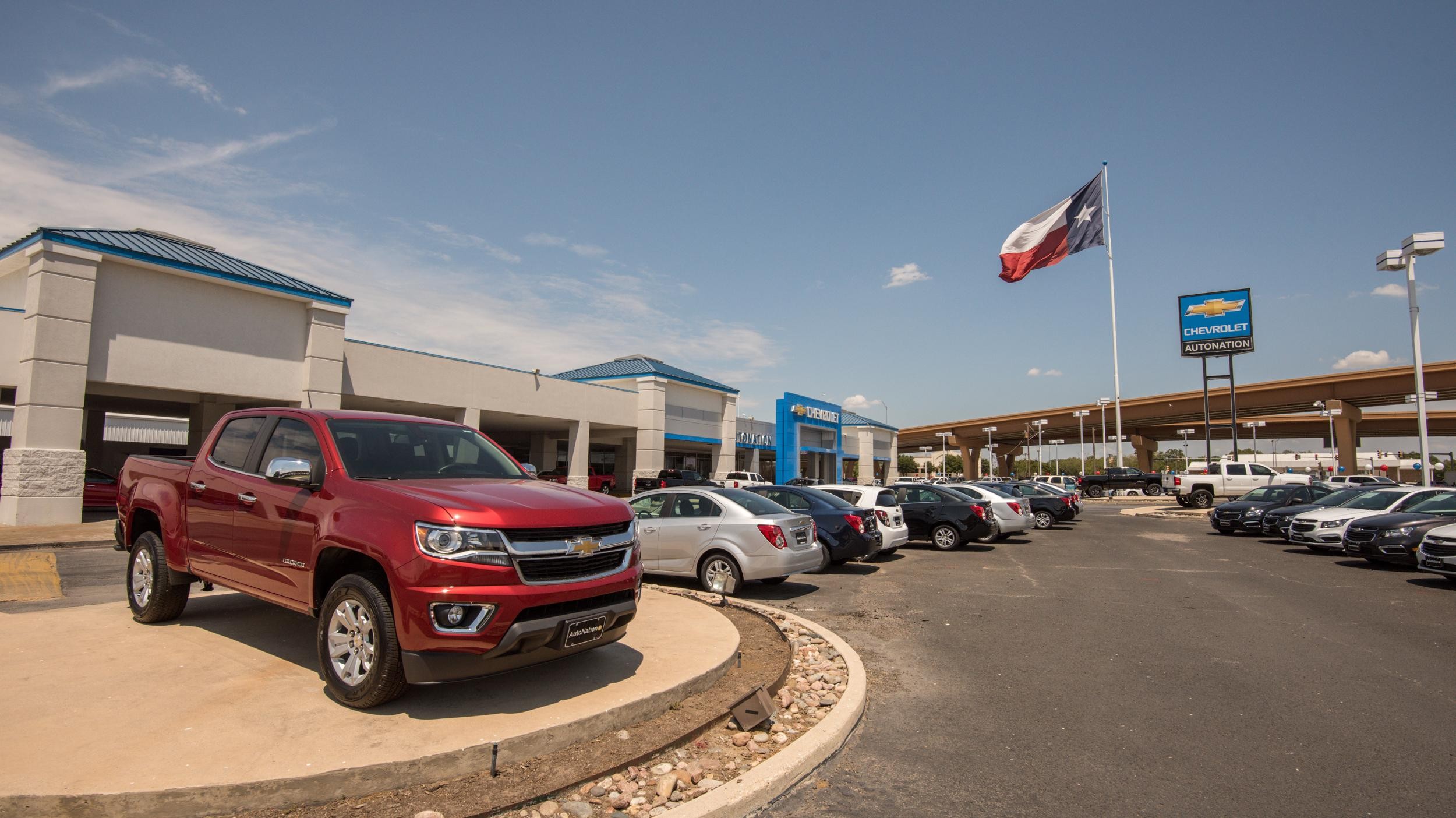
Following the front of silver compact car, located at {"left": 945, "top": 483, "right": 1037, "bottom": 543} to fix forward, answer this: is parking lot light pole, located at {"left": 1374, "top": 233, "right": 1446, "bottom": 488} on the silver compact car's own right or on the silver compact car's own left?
on the silver compact car's own right

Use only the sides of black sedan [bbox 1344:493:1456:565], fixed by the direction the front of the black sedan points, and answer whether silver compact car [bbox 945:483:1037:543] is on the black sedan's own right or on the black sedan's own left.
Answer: on the black sedan's own right

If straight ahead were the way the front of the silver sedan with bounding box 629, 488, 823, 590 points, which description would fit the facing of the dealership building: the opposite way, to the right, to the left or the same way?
the opposite way

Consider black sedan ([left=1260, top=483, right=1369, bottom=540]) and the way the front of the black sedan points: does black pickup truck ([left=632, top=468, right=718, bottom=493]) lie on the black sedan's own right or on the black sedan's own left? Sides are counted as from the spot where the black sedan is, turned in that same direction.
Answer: on the black sedan's own right

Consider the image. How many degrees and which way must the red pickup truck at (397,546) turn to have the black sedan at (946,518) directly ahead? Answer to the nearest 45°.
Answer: approximately 90° to its left

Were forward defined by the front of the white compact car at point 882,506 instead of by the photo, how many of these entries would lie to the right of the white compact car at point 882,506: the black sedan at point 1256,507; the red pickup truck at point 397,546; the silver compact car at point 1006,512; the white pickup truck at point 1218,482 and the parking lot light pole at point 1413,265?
4

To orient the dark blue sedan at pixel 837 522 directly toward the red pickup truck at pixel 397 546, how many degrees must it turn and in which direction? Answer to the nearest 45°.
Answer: approximately 135° to its left
